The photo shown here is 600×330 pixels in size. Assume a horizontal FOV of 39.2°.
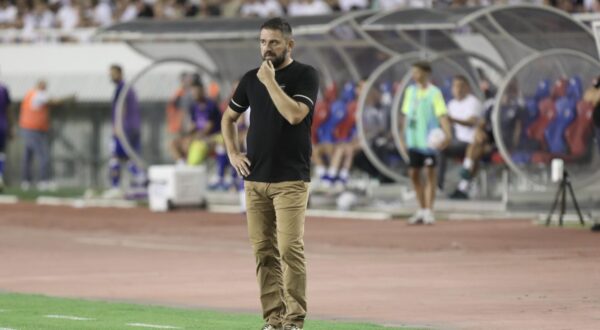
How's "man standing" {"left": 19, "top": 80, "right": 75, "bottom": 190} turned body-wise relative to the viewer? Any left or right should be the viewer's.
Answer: facing to the right of the viewer

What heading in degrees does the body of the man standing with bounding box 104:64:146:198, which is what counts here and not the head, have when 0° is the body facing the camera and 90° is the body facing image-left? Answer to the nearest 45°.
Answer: approximately 90°

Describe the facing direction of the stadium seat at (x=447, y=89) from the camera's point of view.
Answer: facing the viewer and to the left of the viewer

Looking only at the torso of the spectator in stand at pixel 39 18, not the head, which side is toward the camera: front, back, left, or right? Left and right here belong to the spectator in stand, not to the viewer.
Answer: front

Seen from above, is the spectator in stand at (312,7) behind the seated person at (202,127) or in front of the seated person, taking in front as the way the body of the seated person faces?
behind

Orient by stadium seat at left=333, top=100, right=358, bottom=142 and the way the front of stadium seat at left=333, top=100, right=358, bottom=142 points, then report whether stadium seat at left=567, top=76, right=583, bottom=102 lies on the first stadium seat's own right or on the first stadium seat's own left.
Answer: on the first stadium seat's own left
